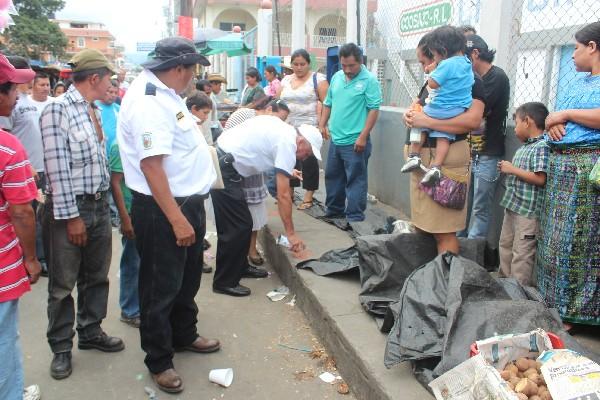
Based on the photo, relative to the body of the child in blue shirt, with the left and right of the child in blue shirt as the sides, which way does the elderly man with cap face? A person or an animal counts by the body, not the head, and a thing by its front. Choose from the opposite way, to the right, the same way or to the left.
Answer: the opposite way

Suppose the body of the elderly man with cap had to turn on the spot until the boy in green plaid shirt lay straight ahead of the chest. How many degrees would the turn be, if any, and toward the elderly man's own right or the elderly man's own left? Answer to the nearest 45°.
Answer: approximately 45° to the elderly man's own left

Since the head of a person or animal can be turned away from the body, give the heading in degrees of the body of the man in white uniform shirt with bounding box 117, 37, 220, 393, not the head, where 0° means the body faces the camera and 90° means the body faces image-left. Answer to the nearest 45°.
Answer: approximately 315°

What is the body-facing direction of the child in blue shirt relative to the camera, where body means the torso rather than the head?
to the viewer's left

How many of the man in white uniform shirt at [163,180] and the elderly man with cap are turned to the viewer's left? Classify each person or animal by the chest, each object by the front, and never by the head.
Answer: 0

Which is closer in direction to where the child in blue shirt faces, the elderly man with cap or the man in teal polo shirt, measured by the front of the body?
the elderly man with cap

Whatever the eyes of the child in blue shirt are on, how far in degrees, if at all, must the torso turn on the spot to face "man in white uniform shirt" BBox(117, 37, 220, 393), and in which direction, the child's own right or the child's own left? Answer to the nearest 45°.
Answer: approximately 45° to the child's own left

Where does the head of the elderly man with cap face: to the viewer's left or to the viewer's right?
to the viewer's right

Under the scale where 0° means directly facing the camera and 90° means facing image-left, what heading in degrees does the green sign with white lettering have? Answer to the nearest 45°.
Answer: approximately 45°

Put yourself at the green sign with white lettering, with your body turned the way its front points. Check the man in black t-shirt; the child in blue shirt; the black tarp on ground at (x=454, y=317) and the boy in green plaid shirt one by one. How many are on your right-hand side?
0

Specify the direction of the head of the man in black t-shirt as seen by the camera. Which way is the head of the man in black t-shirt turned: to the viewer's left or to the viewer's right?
to the viewer's left

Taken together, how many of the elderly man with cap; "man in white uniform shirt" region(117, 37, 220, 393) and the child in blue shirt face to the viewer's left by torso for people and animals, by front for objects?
1

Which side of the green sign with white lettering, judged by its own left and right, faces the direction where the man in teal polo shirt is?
front
